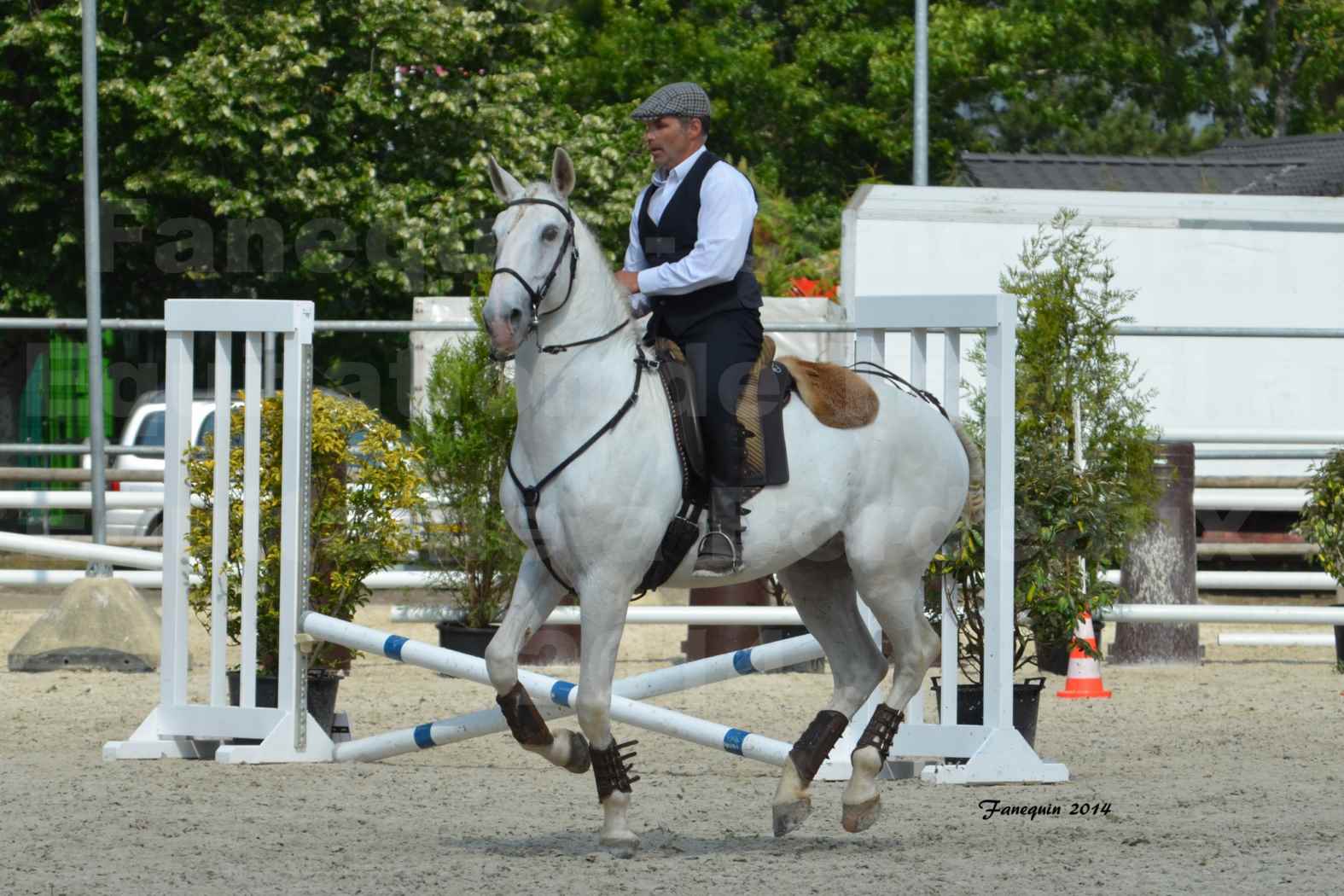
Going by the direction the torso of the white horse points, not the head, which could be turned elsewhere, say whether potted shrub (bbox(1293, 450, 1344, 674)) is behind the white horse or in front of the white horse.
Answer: behind

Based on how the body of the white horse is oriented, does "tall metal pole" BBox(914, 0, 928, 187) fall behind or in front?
behind

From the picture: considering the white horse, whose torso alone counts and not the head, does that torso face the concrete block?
no

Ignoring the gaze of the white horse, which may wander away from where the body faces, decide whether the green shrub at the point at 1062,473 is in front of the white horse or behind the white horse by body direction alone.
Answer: behind

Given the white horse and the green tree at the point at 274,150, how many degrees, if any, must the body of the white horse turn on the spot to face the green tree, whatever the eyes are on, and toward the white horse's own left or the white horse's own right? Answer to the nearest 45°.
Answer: approximately 135° to the white horse's own right

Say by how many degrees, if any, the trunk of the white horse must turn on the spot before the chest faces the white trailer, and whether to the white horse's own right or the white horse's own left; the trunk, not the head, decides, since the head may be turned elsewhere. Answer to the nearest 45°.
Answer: approximately 135° to the white horse's own right

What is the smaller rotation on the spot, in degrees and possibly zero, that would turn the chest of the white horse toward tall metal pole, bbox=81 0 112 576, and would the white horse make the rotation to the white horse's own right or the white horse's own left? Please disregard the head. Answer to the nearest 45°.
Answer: approximately 90° to the white horse's own right

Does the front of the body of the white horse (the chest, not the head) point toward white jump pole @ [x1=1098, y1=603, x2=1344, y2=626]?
no

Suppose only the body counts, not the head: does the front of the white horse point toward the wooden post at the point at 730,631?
no

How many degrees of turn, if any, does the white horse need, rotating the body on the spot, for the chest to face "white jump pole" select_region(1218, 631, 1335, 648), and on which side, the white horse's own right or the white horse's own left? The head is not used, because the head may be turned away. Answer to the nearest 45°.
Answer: approximately 180°

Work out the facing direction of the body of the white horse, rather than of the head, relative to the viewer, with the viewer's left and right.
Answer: facing the viewer and to the left of the viewer
